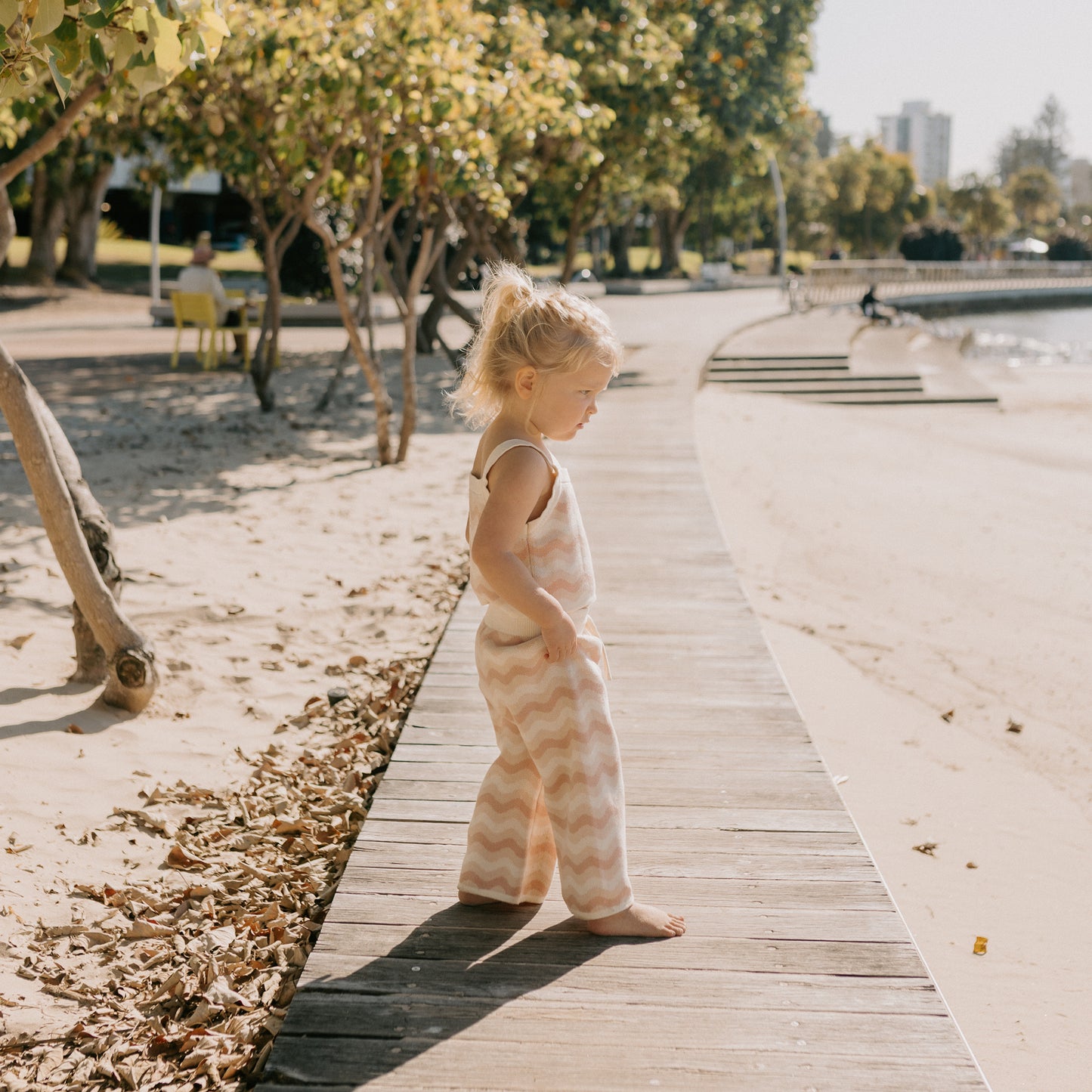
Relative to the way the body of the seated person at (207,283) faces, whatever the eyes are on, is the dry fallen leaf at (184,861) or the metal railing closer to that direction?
the metal railing

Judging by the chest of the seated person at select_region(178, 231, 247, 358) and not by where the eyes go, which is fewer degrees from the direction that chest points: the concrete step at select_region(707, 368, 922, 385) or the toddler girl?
the concrete step

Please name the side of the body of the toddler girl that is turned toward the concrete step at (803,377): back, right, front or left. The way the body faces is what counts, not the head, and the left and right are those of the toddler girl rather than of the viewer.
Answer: left

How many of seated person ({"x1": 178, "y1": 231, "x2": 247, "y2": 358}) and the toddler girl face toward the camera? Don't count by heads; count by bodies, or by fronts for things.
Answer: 0

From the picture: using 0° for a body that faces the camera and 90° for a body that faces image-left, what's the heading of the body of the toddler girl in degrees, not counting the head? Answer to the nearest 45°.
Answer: approximately 270°

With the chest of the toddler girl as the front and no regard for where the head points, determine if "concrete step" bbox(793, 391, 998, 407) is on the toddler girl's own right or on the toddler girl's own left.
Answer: on the toddler girl's own left

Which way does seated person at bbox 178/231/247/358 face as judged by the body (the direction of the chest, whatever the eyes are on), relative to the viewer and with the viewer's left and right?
facing away from the viewer and to the right of the viewer

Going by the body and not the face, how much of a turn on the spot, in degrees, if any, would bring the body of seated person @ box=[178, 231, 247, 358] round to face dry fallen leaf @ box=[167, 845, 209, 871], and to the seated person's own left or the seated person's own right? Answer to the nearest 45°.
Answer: approximately 135° to the seated person's own right

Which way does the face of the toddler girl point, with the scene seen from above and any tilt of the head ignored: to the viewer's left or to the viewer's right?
to the viewer's right

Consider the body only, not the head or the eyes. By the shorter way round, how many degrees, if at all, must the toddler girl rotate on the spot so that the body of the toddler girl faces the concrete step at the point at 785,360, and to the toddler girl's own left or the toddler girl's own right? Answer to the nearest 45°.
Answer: approximately 90° to the toddler girl's own left

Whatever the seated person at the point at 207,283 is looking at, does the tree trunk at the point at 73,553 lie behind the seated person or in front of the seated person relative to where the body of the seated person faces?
behind
